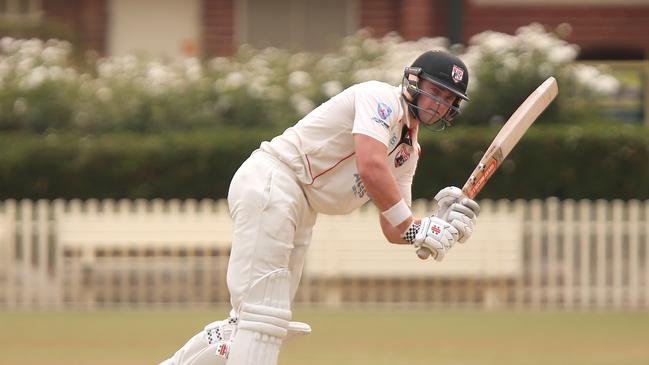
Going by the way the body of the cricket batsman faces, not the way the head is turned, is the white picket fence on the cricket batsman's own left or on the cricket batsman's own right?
on the cricket batsman's own left

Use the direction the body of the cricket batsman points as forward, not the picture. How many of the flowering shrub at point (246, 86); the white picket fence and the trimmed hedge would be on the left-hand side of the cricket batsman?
3

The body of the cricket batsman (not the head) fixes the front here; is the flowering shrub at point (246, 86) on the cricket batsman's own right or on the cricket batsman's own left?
on the cricket batsman's own left

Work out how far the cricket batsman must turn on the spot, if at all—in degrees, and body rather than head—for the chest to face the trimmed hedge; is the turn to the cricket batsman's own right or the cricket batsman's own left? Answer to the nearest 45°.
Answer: approximately 90° to the cricket batsman's own left

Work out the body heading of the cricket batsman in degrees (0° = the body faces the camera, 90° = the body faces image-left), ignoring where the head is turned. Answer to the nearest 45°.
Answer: approximately 270°
